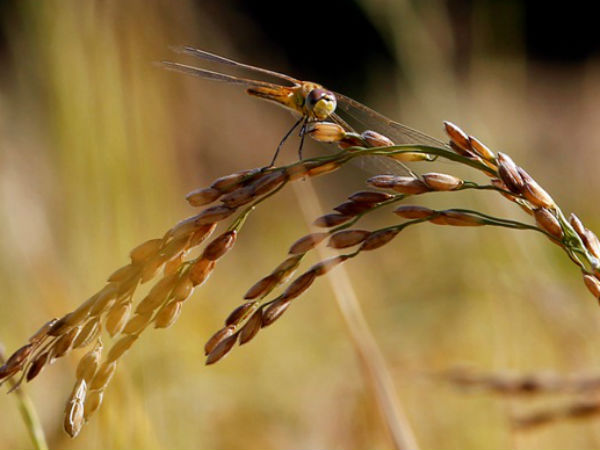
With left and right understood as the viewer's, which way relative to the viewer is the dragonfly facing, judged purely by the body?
facing the viewer and to the right of the viewer
